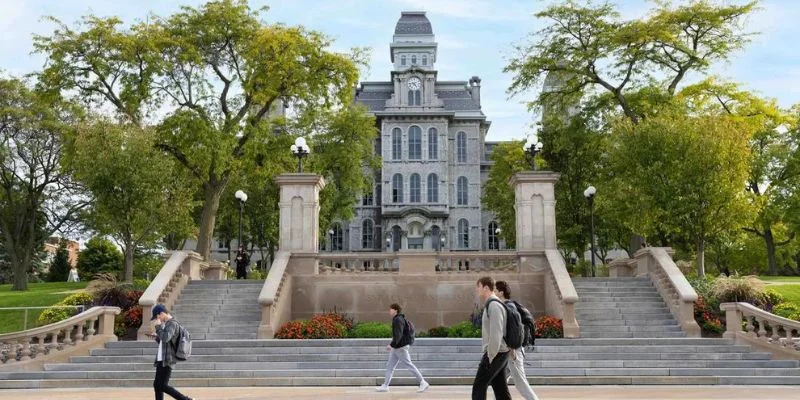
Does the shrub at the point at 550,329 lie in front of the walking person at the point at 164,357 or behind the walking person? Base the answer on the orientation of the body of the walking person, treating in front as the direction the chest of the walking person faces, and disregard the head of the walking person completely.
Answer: behind

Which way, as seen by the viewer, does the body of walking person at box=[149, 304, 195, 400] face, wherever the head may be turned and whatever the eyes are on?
to the viewer's left

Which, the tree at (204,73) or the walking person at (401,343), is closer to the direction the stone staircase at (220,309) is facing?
the walking person

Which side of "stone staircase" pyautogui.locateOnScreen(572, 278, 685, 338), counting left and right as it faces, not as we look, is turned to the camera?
front

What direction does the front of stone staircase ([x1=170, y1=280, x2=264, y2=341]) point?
toward the camera

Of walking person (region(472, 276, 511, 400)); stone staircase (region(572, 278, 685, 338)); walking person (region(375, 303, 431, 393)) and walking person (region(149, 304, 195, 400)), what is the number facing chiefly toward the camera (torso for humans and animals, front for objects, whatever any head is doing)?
1

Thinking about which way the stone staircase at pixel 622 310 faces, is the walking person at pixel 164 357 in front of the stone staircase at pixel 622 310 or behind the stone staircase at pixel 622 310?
in front

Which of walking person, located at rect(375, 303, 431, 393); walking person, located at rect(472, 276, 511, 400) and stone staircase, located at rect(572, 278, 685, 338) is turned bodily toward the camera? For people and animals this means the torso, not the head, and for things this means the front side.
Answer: the stone staircase

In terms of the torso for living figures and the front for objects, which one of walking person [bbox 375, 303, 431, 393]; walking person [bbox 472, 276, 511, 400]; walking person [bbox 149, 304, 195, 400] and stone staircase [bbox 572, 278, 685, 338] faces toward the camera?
the stone staircase

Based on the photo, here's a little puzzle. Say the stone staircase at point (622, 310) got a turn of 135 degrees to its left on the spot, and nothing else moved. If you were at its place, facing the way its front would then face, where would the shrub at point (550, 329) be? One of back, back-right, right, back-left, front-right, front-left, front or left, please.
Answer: back

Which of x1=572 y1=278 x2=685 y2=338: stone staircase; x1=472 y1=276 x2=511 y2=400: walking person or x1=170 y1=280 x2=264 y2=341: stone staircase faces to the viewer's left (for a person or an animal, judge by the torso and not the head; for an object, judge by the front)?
the walking person
